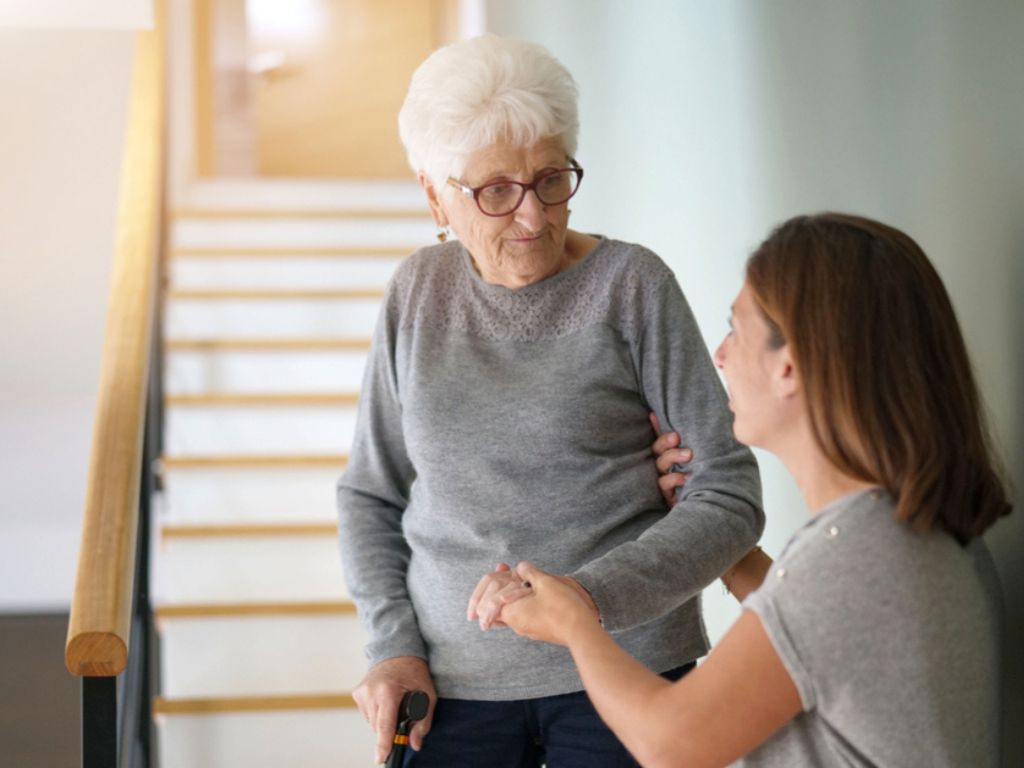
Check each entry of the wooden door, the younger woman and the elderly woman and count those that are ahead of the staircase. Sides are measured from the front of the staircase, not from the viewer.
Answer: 2

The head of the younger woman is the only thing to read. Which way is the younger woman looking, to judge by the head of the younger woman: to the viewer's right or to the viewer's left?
to the viewer's left

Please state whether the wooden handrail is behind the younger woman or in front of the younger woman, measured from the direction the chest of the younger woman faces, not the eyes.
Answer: in front

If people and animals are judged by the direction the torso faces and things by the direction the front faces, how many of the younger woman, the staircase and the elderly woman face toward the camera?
2

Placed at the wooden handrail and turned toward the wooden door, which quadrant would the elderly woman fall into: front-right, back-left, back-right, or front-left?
back-right

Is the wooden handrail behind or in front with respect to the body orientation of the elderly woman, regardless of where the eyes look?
behind

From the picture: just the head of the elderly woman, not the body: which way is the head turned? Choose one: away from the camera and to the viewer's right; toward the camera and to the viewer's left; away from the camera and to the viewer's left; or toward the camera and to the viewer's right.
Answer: toward the camera and to the viewer's right

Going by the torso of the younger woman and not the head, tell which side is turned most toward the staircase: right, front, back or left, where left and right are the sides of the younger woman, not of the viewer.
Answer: front

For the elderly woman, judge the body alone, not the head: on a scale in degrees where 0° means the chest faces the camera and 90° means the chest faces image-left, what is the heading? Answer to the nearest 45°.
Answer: approximately 0°

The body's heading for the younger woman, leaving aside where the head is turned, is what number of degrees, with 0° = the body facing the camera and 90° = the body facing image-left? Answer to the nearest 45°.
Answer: approximately 135°

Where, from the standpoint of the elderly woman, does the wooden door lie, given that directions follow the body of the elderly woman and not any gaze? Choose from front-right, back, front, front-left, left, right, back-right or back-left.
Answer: back
